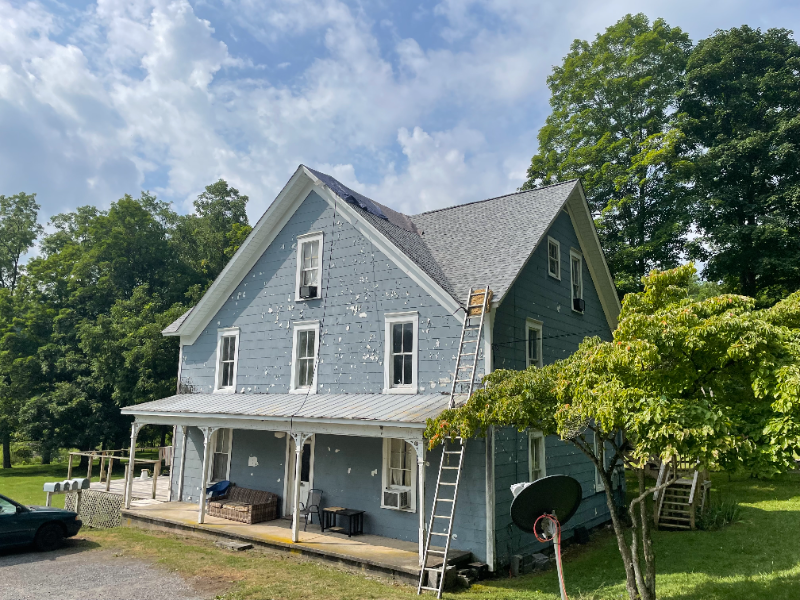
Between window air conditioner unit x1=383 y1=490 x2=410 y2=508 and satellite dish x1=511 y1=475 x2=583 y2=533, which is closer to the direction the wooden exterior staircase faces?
the satellite dish

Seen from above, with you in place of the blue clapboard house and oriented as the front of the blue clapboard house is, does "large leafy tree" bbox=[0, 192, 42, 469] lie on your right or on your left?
on your right

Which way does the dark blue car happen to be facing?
to the viewer's right

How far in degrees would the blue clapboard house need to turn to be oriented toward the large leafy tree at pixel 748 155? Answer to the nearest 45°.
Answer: approximately 180°

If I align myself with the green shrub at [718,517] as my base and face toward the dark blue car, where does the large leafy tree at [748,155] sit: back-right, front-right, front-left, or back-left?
back-right

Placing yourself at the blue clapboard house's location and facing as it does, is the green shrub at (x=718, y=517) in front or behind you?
behind
